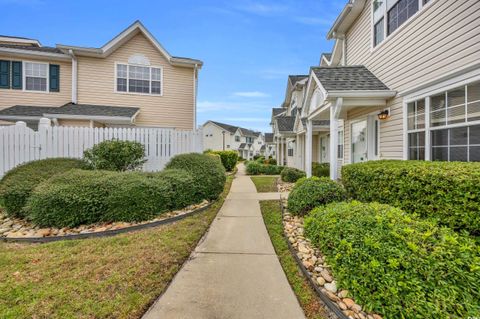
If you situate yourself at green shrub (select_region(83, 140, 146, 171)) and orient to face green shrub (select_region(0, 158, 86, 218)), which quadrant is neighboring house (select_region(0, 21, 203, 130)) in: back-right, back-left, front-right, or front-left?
back-right

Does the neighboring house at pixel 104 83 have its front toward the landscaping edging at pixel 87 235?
yes

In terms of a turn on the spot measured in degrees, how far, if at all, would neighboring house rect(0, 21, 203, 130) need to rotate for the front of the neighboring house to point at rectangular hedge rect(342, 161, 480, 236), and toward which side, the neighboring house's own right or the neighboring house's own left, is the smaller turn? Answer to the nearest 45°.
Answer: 0° — it already faces it

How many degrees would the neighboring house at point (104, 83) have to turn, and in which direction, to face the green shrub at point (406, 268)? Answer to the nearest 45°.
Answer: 0° — it already faces it

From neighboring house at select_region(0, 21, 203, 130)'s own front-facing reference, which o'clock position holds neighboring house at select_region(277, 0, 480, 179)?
neighboring house at select_region(277, 0, 480, 179) is roughly at 11 o'clock from neighboring house at select_region(0, 21, 203, 130).

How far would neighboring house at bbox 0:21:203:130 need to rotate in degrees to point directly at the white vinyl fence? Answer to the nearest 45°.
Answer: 0° — it already faces it

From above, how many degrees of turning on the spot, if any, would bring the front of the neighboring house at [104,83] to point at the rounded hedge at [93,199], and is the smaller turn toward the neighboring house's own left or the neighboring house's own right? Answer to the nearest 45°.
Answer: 0° — it already faces it

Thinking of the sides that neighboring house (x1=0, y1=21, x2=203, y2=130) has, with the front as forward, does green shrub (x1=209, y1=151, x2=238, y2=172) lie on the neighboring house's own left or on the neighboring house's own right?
on the neighboring house's own left
